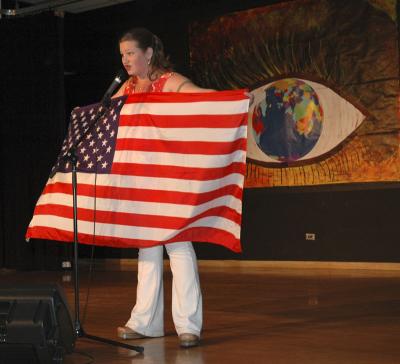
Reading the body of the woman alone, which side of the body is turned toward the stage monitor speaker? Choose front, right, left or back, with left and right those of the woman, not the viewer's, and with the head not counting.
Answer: front

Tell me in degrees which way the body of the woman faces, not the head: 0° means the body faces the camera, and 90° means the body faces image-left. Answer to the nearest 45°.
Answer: approximately 45°
